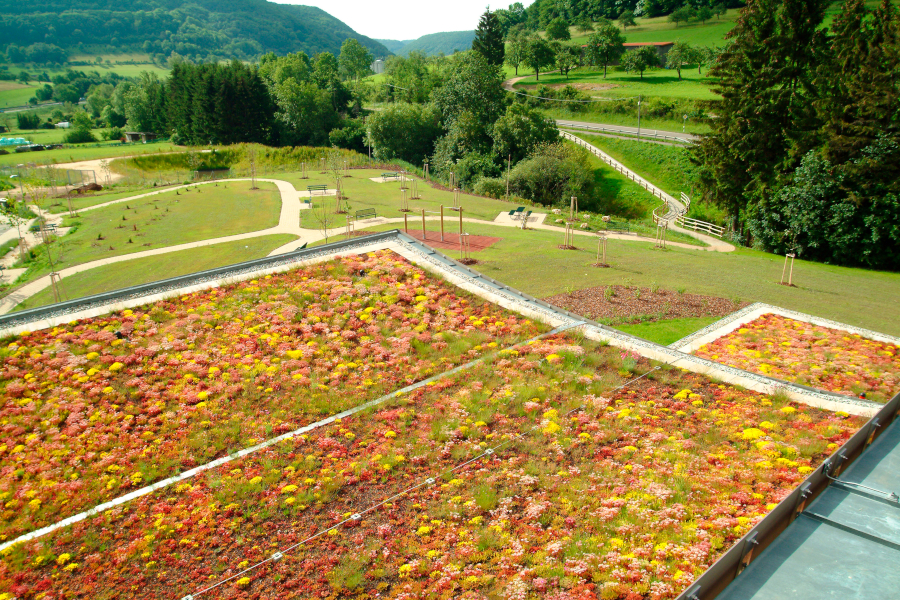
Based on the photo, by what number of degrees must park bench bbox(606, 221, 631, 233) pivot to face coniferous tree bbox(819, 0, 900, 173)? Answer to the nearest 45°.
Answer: approximately 90° to its left

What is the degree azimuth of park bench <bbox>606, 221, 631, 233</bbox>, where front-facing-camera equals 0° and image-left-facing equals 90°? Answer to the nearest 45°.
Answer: approximately 0°

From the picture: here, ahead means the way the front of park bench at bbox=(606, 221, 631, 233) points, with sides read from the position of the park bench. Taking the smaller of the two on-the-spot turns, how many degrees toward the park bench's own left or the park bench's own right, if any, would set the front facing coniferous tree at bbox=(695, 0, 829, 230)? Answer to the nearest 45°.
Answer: approximately 90° to the park bench's own left
